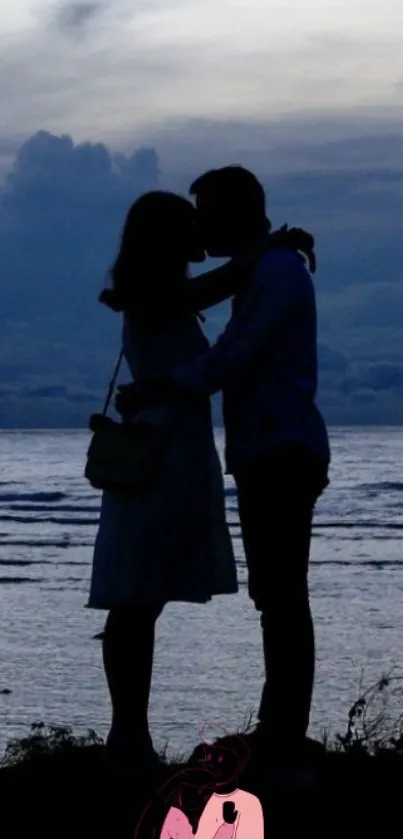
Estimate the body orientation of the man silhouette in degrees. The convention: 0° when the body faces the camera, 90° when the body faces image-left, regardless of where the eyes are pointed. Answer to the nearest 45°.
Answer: approximately 90°
